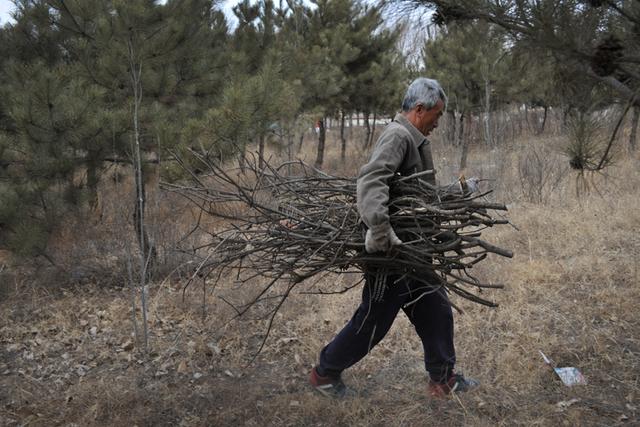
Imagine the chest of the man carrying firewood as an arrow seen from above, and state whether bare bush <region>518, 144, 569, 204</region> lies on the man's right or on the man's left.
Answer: on the man's left

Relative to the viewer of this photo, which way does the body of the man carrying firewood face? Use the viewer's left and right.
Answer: facing to the right of the viewer

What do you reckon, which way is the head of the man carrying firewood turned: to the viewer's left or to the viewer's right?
to the viewer's right
